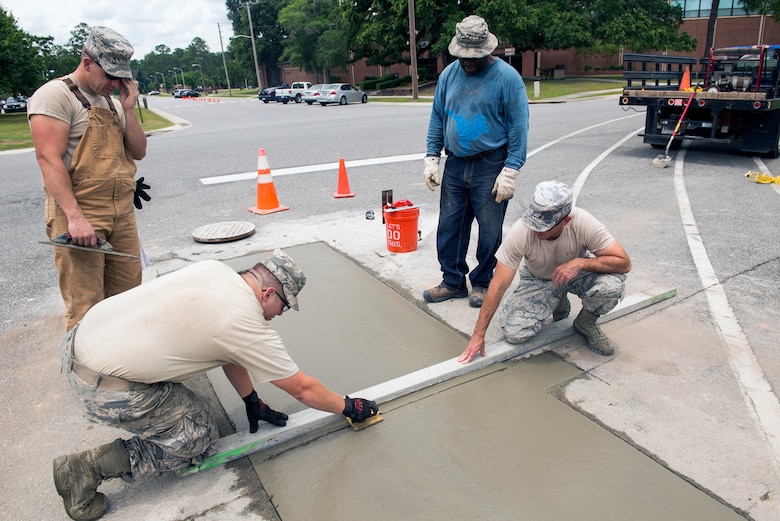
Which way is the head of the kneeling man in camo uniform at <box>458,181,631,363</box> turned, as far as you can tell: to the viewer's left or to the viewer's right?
to the viewer's left

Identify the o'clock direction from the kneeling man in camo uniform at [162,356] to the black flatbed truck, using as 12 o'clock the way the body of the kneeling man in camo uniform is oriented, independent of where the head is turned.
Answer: The black flatbed truck is roughly at 11 o'clock from the kneeling man in camo uniform.

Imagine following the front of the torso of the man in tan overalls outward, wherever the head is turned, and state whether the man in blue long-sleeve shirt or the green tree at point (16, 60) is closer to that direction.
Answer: the man in blue long-sleeve shirt

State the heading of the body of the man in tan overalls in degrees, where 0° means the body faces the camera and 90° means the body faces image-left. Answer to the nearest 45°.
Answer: approximately 315°

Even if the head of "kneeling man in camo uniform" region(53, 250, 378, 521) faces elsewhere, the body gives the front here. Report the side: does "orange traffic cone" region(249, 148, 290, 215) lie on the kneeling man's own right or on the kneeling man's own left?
on the kneeling man's own left

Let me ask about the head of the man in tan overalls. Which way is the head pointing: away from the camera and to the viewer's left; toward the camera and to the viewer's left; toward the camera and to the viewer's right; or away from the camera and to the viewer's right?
toward the camera and to the viewer's right

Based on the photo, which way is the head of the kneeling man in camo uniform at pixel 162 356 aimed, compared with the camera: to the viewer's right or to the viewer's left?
to the viewer's right

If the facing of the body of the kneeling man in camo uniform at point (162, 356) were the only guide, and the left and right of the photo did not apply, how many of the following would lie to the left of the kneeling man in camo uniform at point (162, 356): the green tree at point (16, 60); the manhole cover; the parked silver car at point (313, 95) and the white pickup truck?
4

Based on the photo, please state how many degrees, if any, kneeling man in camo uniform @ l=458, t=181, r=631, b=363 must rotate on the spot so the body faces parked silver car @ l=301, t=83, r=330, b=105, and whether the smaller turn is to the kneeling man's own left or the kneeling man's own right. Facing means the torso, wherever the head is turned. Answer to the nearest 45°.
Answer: approximately 135° to the kneeling man's own right

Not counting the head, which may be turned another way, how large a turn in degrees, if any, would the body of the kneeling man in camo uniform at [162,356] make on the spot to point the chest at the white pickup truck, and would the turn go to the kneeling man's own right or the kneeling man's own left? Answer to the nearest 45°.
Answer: approximately 90° to the kneeling man's own left

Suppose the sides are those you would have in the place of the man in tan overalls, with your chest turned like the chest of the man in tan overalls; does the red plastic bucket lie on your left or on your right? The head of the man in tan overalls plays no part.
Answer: on your left

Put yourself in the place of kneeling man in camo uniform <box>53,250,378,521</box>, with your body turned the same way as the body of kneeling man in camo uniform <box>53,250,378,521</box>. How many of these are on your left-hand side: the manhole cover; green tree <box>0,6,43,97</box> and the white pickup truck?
3

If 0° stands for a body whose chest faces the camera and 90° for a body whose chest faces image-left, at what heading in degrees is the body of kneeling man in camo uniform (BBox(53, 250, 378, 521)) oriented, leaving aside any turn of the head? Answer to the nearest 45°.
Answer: approximately 270°

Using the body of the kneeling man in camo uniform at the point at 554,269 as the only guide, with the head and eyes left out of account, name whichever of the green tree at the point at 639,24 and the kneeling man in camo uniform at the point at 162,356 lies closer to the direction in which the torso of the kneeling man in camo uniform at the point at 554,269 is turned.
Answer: the kneeling man in camo uniform

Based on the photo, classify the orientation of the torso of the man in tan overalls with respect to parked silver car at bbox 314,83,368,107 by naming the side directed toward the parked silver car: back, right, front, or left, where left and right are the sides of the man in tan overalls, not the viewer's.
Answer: left

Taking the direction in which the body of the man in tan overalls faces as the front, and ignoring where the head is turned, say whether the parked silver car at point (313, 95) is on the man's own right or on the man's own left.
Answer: on the man's own left
